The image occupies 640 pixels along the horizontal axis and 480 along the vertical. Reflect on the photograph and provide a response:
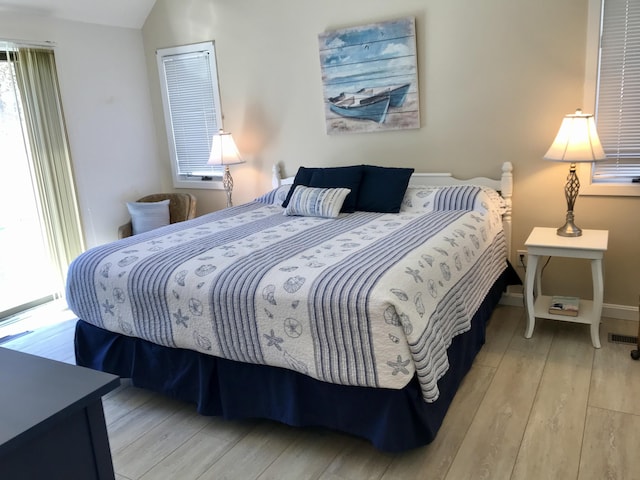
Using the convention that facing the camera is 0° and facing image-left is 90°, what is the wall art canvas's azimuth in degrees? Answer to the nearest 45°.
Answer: approximately 45°

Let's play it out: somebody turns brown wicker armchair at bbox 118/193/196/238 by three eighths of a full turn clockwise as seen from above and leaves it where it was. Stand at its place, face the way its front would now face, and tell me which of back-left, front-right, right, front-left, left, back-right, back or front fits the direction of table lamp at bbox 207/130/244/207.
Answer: back-right

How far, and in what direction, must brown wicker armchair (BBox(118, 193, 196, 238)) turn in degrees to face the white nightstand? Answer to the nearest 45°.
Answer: approximately 90° to its left

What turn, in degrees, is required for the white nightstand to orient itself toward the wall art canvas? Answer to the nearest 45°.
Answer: approximately 90° to its right

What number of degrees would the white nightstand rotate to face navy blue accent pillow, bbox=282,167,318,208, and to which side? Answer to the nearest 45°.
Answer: approximately 90° to its right

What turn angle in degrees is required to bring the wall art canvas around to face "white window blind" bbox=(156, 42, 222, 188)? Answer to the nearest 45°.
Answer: approximately 90° to its right

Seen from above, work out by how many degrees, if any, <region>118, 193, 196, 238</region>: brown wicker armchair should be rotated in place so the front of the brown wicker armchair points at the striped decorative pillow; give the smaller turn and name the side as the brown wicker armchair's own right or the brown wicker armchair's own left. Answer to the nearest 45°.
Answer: approximately 90° to the brown wicker armchair's own left

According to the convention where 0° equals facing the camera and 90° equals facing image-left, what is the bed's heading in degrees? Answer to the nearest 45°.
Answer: approximately 45°
